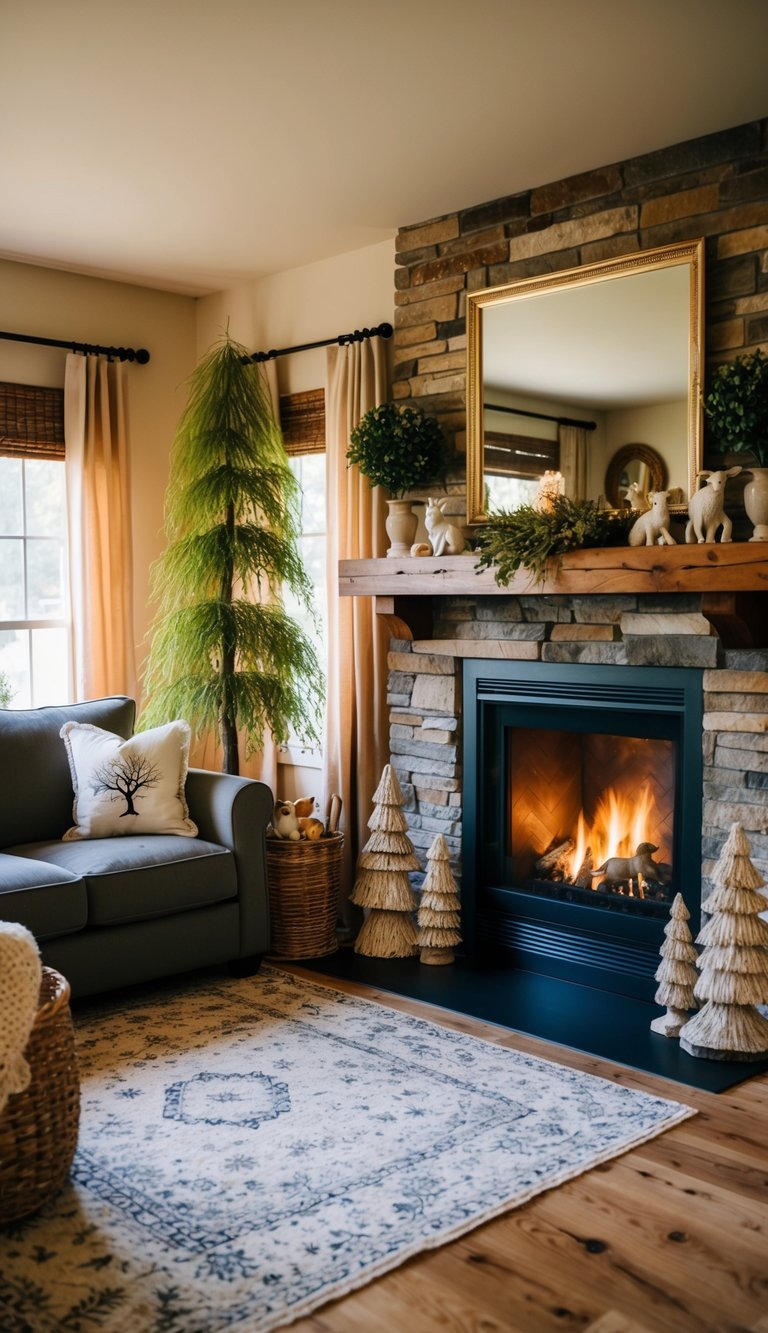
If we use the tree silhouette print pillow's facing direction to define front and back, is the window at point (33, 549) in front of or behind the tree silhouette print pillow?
behind

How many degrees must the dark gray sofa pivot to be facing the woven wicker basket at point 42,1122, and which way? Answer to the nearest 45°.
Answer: approximately 45° to its right

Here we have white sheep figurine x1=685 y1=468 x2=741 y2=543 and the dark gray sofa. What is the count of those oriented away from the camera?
0

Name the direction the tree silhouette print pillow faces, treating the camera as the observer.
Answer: facing the viewer

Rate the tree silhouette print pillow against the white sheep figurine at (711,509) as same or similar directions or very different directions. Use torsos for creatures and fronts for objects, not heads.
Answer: same or similar directions

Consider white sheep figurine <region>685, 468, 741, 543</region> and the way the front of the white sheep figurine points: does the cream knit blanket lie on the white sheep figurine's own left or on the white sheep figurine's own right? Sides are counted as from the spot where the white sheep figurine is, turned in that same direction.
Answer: on the white sheep figurine's own right

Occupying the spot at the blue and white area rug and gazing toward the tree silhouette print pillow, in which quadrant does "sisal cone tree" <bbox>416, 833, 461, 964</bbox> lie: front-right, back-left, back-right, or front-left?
front-right

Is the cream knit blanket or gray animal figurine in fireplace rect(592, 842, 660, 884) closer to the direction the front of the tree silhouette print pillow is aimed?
the cream knit blanket

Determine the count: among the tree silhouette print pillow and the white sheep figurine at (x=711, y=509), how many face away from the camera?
0
